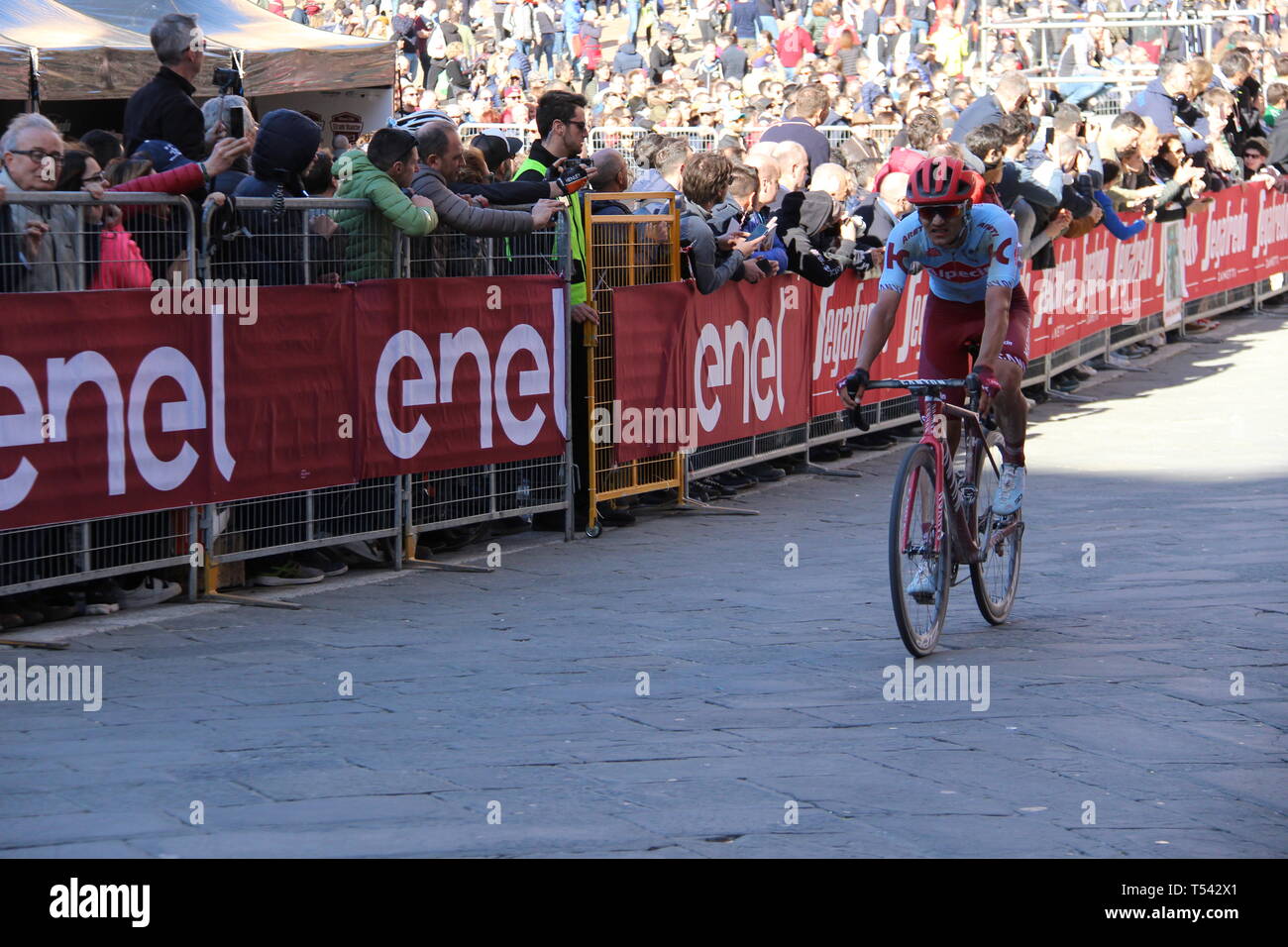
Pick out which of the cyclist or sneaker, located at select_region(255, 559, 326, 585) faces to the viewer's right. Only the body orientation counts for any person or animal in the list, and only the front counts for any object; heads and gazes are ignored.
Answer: the sneaker

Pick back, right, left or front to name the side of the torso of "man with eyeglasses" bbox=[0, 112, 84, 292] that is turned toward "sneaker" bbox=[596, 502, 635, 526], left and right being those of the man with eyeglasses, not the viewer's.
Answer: left

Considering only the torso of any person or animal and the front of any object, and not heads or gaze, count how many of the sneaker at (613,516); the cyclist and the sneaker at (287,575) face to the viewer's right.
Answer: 2

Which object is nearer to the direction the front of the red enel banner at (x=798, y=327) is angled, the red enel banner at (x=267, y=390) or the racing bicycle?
the racing bicycle

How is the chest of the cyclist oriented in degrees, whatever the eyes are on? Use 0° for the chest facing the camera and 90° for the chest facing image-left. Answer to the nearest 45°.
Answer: approximately 45°

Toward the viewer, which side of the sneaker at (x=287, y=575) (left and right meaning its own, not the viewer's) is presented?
right

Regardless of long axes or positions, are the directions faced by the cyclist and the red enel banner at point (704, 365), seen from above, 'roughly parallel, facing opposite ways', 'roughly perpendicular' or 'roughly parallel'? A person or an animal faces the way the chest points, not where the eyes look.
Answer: roughly perpendicular

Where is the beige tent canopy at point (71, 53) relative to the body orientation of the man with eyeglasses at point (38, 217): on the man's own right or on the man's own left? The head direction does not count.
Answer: on the man's own left

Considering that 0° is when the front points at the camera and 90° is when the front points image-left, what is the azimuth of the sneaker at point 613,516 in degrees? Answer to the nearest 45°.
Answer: approximately 270°

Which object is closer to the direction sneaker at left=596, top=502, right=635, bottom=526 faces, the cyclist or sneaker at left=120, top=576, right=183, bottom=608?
the cyclist

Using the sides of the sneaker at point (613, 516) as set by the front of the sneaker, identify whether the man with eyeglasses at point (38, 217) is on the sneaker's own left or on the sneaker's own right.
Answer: on the sneaker's own right
